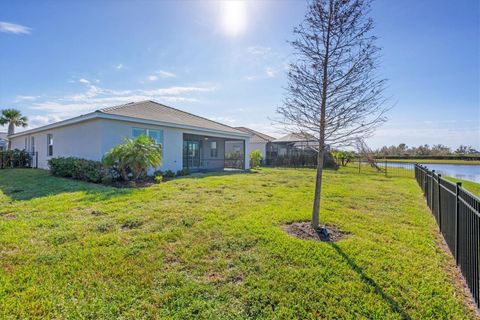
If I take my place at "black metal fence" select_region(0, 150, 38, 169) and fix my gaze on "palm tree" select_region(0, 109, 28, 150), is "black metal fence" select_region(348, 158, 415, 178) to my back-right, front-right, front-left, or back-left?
back-right

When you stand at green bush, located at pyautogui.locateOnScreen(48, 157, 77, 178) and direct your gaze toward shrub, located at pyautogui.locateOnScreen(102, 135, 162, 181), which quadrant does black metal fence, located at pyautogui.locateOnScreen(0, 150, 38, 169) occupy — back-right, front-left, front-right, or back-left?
back-left

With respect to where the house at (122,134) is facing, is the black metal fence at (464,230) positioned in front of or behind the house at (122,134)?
behind

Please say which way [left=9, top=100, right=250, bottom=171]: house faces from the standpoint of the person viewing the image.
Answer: facing away from the viewer and to the left of the viewer

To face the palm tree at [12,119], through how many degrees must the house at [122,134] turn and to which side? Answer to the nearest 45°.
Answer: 0° — it already faces it
